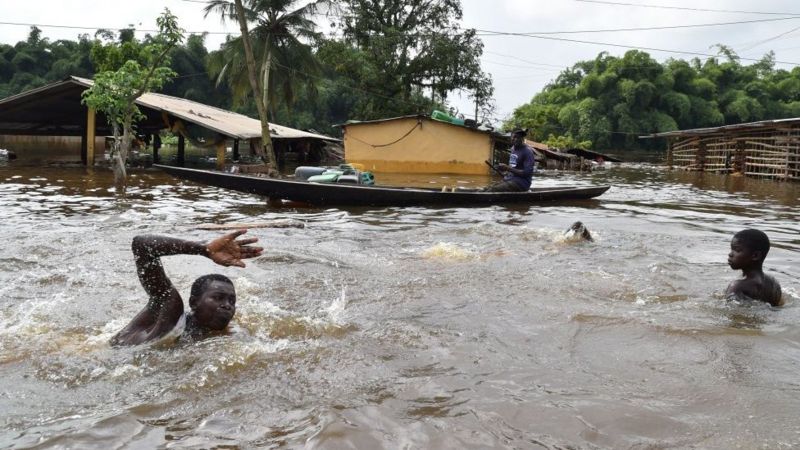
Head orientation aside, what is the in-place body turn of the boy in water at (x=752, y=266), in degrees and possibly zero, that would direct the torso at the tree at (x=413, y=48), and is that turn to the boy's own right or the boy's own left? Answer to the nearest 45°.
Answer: approximately 45° to the boy's own right

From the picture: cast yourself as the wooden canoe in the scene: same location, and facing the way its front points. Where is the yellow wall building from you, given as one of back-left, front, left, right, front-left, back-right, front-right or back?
right

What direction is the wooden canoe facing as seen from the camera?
to the viewer's left

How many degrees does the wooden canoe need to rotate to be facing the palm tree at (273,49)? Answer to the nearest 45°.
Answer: approximately 90° to its right

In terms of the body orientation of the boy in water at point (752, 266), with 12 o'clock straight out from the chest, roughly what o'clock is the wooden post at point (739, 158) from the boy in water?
The wooden post is roughly at 3 o'clock from the boy in water.

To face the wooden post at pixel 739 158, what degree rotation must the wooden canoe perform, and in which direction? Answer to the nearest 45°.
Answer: approximately 135° to its right

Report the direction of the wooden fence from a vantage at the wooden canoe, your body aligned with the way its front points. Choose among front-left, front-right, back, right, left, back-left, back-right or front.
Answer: back-right

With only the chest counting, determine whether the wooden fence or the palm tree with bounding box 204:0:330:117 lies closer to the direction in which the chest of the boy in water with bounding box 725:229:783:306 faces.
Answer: the palm tree

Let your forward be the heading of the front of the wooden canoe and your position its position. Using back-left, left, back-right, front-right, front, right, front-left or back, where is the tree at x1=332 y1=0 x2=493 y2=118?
right

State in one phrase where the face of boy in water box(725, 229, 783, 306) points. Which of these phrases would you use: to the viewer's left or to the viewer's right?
to the viewer's left

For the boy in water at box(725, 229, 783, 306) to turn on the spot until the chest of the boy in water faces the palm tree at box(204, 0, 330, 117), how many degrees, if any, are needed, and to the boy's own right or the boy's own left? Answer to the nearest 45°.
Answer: approximately 45° to the boy's own right

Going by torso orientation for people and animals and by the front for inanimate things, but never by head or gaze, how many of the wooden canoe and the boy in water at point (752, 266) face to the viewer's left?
2

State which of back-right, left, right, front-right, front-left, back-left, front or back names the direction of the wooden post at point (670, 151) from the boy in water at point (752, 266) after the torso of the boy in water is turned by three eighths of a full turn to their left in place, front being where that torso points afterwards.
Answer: back-left

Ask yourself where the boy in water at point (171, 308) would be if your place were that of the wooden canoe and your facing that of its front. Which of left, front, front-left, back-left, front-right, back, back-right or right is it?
left

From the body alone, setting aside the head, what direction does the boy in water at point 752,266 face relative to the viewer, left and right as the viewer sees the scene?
facing to the left of the viewer

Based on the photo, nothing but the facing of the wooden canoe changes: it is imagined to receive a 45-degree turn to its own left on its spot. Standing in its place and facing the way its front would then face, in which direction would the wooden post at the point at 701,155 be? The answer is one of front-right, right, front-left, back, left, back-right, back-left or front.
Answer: back
